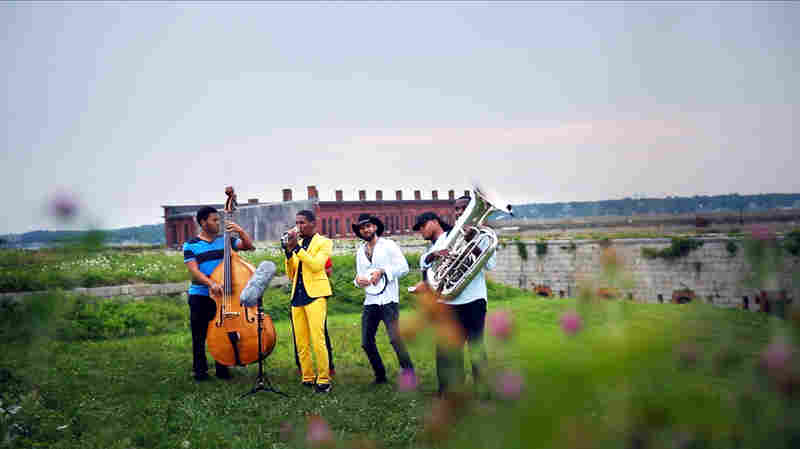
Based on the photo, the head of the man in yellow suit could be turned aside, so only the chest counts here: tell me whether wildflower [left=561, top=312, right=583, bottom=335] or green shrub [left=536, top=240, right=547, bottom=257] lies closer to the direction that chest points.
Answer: the wildflower

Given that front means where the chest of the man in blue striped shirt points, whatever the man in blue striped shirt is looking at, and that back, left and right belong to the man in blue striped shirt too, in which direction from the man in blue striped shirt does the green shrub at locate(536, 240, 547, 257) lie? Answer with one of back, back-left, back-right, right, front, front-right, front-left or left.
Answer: left

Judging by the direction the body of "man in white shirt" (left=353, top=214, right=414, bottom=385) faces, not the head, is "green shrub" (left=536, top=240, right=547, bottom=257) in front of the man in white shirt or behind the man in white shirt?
behind

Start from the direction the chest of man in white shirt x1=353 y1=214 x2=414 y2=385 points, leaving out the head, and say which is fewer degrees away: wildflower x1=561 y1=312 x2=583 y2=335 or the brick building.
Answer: the wildflower

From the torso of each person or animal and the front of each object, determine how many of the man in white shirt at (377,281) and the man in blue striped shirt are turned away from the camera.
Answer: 0

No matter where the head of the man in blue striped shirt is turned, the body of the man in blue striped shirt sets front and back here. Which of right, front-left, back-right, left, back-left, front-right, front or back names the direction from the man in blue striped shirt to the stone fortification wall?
left

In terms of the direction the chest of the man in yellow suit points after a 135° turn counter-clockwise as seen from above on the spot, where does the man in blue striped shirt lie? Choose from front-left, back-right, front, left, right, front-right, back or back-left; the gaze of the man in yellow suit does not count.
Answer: back-left

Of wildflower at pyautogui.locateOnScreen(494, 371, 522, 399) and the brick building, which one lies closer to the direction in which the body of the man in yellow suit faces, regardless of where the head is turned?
the wildflower

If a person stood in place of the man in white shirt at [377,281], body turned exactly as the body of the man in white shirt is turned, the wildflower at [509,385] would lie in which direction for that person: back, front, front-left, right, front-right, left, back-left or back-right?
front-left

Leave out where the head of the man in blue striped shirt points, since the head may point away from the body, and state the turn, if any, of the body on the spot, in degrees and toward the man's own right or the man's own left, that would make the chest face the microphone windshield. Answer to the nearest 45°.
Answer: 0° — they already face it

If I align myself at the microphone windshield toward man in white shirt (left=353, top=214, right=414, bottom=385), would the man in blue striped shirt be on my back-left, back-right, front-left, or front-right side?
back-left

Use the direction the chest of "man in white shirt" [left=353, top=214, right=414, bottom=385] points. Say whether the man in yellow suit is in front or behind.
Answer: in front

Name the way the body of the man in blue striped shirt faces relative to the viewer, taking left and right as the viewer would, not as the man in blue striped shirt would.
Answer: facing the viewer and to the right of the viewer

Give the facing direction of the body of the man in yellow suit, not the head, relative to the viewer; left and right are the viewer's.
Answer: facing the viewer and to the left of the viewer

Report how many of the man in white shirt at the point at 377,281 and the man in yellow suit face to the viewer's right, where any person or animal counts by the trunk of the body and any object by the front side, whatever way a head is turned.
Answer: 0

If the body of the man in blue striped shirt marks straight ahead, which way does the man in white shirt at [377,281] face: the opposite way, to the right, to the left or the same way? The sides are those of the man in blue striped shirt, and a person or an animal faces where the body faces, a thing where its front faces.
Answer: to the right
